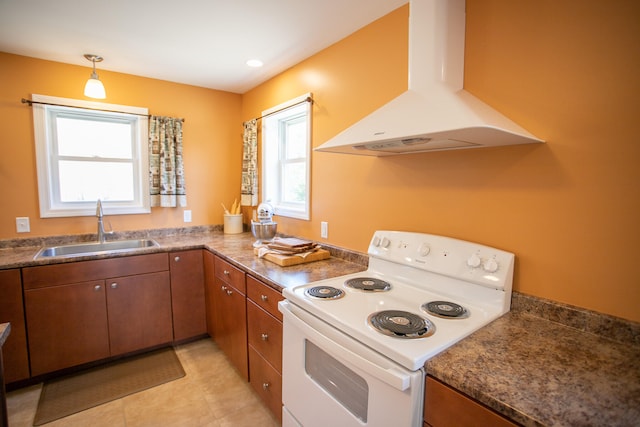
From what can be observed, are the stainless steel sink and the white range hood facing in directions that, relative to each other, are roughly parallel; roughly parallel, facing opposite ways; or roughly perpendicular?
roughly perpendicular

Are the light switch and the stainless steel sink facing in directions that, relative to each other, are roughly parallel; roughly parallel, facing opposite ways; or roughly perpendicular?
roughly parallel

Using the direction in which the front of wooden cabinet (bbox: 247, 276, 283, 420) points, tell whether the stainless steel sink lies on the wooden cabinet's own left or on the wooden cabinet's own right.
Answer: on the wooden cabinet's own right

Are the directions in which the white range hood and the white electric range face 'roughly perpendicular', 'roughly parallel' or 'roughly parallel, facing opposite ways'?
roughly parallel

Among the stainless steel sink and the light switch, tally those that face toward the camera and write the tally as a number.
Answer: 2

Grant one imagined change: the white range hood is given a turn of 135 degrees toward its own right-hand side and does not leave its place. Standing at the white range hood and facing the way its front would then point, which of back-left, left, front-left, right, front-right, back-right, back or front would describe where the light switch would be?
left

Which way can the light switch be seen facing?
toward the camera

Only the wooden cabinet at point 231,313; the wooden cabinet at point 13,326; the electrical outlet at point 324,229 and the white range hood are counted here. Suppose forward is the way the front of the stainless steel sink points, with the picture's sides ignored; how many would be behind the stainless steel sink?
0

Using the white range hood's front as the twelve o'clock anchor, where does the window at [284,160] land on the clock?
The window is roughly at 3 o'clock from the white range hood.

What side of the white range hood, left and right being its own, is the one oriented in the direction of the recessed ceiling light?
right

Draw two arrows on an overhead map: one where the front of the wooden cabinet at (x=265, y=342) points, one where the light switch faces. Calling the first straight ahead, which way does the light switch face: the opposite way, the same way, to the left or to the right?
to the left

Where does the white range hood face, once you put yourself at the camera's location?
facing the viewer and to the left of the viewer

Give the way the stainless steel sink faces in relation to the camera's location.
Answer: facing the viewer

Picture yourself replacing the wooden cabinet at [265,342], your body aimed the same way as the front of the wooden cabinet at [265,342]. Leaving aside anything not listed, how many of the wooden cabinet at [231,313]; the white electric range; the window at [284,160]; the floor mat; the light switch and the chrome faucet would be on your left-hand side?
1

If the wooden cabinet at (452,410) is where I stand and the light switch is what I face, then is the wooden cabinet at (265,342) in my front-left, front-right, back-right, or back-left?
front-right

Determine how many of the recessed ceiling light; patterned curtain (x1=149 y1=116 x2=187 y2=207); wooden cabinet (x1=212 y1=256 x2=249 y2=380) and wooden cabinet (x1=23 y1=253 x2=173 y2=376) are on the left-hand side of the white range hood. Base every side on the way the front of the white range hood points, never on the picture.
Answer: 0
